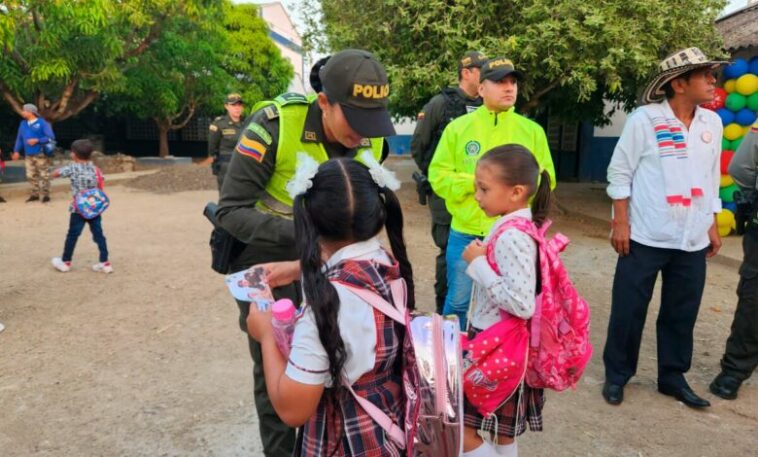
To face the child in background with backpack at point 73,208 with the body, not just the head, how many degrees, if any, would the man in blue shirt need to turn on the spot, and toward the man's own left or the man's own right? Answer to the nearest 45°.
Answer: approximately 45° to the man's own left

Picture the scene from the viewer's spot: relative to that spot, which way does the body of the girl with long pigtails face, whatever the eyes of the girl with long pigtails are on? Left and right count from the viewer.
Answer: facing away from the viewer and to the left of the viewer

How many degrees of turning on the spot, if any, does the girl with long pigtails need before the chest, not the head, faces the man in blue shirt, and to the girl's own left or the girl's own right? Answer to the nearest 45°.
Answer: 0° — they already face them

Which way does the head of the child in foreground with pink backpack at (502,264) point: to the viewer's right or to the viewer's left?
to the viewer's left

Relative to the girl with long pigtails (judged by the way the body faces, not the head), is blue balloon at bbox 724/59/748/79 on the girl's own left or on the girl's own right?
on the girl's own right

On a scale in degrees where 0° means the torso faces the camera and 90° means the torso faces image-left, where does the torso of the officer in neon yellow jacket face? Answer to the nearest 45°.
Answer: approximately 0°

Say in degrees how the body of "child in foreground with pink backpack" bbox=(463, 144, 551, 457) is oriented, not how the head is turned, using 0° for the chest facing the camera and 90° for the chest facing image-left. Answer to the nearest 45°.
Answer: approximately 90°

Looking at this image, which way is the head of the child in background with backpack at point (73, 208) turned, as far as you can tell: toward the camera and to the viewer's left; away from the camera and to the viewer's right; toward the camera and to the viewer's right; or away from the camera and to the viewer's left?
away from the camera and to the viewer's left

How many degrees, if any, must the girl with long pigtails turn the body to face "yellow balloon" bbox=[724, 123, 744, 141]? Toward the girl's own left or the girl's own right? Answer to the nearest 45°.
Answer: approximately 90° to the girl's own right
